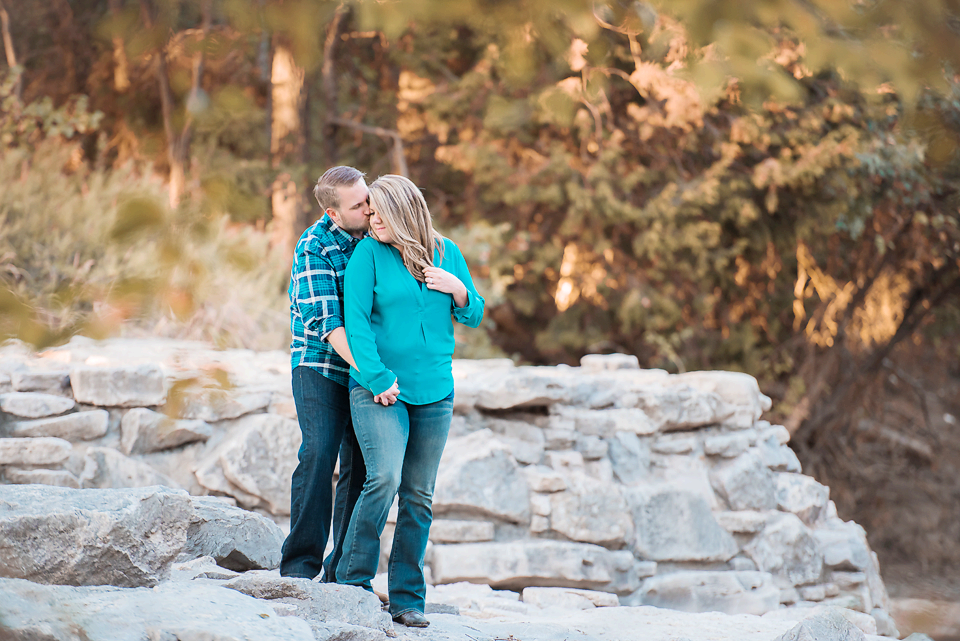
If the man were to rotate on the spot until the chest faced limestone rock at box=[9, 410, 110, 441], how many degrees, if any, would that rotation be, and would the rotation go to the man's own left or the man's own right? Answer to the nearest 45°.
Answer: approximately 135° to the man's own left

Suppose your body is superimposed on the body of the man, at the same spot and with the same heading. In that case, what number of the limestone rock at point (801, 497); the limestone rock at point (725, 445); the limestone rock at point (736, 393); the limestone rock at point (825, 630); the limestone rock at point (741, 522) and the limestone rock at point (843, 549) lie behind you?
0

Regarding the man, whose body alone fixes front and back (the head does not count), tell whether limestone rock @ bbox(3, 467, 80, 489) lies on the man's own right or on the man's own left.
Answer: on the man's own left

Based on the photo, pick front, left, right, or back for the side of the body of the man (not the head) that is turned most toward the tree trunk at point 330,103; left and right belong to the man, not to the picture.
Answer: left

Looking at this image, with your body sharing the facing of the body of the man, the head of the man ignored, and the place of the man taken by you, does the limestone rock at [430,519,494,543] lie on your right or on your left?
on your left

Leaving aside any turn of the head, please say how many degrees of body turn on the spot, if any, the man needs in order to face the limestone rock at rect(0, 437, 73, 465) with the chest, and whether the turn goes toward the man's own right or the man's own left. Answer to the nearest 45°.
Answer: approximately 135° to the man's own left

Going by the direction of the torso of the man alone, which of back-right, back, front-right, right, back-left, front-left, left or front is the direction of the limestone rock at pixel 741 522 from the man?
front-left

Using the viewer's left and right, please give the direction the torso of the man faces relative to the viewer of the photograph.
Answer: facing to the right of the viewer
